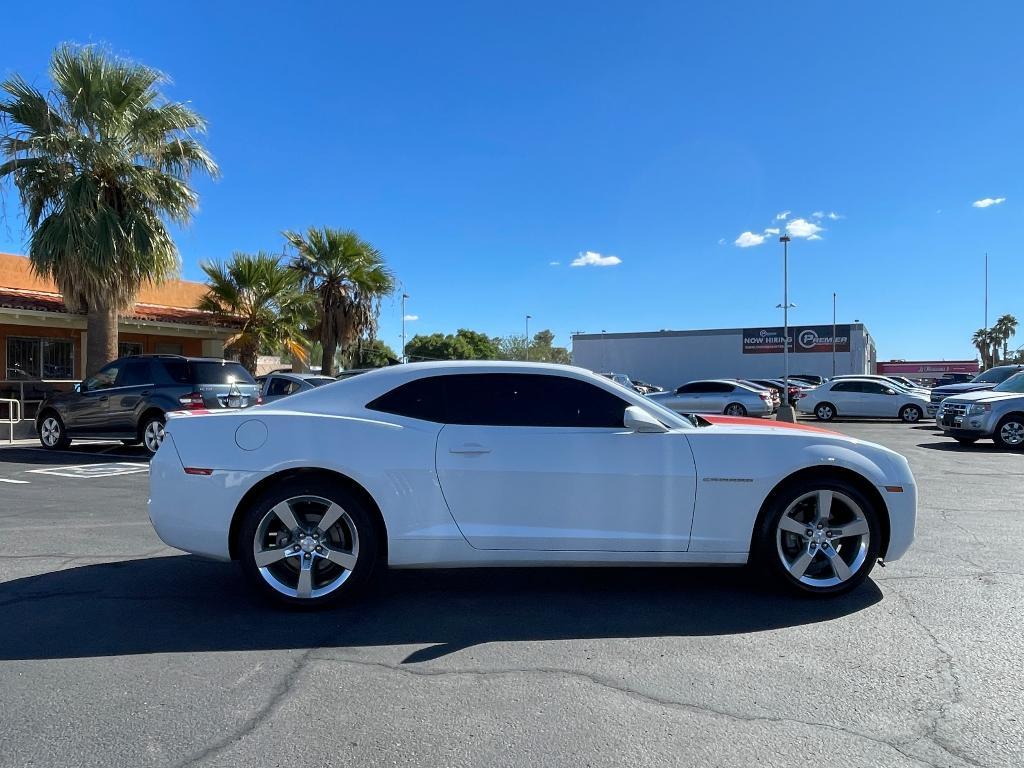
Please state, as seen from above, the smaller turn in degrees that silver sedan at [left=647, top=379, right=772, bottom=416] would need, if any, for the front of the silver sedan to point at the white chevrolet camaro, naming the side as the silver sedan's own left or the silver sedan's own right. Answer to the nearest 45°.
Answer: approximately 90° to the silver sedan's own left

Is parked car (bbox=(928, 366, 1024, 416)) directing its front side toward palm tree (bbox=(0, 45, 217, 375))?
yes

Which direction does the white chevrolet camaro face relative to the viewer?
to the viewer's right

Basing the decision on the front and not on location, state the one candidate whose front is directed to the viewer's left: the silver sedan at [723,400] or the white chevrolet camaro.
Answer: the silver sedan

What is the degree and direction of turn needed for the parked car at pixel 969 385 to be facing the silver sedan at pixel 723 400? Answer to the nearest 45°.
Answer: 0° — it already faces it

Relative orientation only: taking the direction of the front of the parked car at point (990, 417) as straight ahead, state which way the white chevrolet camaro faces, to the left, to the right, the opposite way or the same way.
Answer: the opposite way

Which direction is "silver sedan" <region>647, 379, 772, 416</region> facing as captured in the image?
to the viewer's left

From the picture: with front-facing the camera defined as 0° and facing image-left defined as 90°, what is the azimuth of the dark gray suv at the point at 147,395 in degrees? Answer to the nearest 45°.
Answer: approximately 135°

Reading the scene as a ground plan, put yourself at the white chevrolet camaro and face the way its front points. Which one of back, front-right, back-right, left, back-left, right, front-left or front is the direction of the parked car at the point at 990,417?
front-left

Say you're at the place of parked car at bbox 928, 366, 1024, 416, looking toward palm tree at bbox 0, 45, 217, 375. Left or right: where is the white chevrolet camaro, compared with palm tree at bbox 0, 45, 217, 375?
left

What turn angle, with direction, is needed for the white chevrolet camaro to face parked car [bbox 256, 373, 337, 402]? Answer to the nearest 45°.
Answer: approximately 135° to its left

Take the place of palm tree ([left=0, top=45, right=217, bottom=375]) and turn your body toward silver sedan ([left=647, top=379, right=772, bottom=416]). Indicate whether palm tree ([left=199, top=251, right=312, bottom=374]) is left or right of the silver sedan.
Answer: left

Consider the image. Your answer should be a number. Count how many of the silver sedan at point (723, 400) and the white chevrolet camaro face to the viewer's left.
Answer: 1

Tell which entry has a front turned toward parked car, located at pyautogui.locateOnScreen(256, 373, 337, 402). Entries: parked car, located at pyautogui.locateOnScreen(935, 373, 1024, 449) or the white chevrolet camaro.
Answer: parked car, located at pyautogui.locateOnScreen(935, 373, 1024, 449)

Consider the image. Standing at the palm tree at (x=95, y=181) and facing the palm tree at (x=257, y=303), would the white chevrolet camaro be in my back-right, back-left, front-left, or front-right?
back-right
